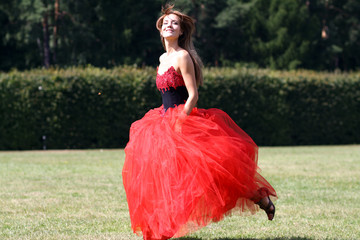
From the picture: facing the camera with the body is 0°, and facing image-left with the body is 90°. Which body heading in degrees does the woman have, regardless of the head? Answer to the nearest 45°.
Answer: approximately 45°

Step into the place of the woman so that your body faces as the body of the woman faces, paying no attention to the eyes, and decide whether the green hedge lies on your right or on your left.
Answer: on your right
